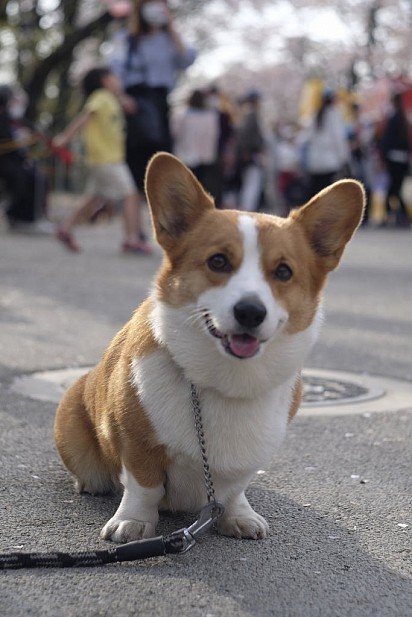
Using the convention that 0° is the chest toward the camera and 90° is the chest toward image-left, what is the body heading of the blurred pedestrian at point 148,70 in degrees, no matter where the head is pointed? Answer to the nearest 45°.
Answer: approximately 0°

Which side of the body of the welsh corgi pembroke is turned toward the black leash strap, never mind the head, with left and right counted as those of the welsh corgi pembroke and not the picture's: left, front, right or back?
right

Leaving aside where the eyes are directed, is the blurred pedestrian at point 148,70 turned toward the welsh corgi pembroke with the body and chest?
yes

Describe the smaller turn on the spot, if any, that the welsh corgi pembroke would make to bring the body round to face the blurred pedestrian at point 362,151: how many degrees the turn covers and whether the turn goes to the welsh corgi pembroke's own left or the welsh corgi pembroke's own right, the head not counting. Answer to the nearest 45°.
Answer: approximately 135° to the welsh corgi pembroke's own left

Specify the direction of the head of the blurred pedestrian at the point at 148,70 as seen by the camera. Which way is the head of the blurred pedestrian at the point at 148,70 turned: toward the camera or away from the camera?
toward the camera

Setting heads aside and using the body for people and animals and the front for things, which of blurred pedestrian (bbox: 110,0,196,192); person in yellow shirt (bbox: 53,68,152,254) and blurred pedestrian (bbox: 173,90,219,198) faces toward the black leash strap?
blurred pedestrian (bbox: 110,0,196,192)

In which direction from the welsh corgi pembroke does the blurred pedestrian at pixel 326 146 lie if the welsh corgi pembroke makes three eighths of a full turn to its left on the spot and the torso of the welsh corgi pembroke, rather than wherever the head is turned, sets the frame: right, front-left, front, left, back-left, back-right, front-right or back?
front

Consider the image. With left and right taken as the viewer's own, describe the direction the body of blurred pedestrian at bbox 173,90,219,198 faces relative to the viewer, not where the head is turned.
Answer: facing away from the viewer

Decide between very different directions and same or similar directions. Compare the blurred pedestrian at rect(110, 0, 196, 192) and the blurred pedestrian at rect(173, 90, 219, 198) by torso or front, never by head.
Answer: very different directions

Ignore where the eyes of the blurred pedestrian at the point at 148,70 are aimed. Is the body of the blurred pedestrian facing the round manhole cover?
yes

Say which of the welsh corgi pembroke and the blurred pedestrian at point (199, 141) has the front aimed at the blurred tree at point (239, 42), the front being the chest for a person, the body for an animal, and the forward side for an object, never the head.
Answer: the blurred pedestrian
